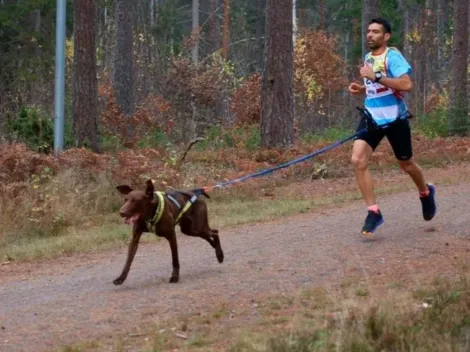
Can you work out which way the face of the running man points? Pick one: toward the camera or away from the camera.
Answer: toward the camera

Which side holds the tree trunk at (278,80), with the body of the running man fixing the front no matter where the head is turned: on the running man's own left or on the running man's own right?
on the running man's own right

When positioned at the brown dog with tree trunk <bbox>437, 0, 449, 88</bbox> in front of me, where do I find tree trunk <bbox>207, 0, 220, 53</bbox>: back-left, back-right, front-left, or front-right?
front-left

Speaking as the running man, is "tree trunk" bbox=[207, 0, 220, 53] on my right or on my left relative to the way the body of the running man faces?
on my right

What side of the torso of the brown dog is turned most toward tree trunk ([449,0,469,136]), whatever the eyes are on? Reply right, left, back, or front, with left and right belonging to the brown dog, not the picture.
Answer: back

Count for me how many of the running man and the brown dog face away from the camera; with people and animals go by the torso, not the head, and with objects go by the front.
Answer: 0

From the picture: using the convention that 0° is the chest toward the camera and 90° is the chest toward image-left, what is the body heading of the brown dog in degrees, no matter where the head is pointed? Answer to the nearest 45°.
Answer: approximately 45°

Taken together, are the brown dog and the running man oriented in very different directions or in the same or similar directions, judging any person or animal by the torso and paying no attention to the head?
same or similar directions

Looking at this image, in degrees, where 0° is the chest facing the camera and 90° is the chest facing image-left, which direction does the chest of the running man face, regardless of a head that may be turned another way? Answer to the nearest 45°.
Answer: approximately 45°

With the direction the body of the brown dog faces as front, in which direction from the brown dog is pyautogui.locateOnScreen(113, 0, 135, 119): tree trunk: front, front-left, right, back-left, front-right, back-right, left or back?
back-right

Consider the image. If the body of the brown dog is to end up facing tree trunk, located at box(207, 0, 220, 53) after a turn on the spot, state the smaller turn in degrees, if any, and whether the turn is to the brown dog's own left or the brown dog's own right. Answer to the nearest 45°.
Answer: approximately 135° to the brown dog's own right

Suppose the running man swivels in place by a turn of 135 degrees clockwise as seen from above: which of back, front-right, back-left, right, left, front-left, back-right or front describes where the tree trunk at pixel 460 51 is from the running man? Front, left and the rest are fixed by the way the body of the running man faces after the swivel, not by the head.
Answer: front

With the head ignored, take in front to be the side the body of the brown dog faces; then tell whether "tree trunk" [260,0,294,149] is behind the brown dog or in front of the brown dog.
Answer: behind
